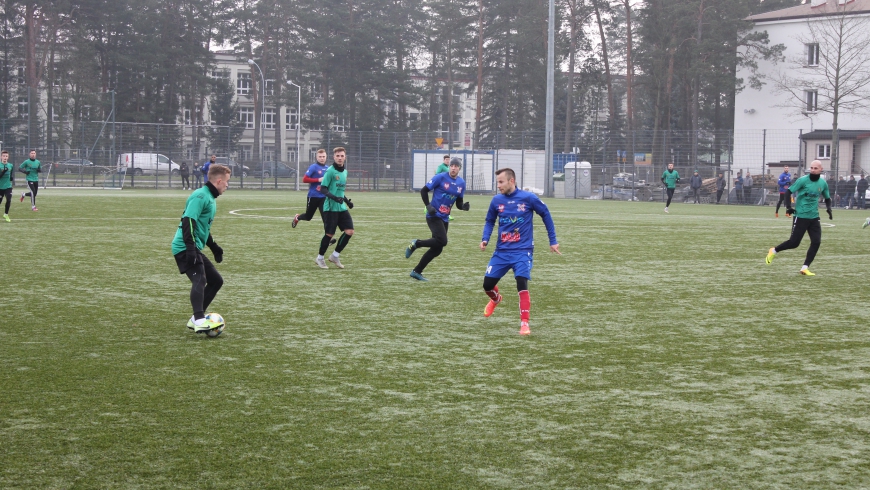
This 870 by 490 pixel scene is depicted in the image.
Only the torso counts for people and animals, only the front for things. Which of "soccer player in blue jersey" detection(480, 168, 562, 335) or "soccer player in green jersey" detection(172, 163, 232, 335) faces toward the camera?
the soccer player in blue jersey

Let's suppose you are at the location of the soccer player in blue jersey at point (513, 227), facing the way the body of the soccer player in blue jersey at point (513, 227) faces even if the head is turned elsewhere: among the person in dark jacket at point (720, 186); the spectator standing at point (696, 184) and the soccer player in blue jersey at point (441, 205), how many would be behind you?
3

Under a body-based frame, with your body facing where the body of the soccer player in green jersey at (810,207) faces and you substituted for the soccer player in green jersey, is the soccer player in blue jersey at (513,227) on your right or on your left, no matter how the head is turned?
on your right

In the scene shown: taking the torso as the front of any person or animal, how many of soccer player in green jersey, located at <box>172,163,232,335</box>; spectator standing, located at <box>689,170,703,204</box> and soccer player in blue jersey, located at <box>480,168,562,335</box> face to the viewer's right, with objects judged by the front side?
1

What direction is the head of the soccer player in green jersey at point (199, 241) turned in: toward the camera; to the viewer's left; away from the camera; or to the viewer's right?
to the viewer's right

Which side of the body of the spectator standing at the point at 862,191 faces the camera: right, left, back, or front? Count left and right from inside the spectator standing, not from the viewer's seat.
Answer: front

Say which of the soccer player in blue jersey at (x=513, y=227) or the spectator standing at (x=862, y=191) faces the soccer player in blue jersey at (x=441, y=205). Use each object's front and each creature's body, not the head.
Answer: the spectator standing

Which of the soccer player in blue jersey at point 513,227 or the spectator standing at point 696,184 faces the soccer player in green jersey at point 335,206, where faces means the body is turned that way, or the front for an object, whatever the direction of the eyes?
the spectator standing

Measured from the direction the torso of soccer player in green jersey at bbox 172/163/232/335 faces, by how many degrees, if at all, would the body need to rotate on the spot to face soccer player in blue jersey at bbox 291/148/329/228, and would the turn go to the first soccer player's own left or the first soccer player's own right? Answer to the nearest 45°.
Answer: approximately 90° to the first soccer player's own left

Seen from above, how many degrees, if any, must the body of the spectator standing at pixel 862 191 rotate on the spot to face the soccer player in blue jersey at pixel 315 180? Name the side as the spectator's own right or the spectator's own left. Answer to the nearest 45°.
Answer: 0° — they already face them

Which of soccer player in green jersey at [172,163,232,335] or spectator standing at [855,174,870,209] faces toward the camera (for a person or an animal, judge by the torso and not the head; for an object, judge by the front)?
the spectator standing

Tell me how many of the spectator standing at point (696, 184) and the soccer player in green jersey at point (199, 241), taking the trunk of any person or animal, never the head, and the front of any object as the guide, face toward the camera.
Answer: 1

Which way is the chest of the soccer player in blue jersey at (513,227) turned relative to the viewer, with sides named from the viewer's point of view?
facing the viewer

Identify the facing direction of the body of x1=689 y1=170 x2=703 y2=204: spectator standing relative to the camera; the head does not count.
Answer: toward the camera

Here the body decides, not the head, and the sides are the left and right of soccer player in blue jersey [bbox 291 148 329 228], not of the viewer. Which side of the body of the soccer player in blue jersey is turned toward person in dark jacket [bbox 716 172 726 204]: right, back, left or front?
left
